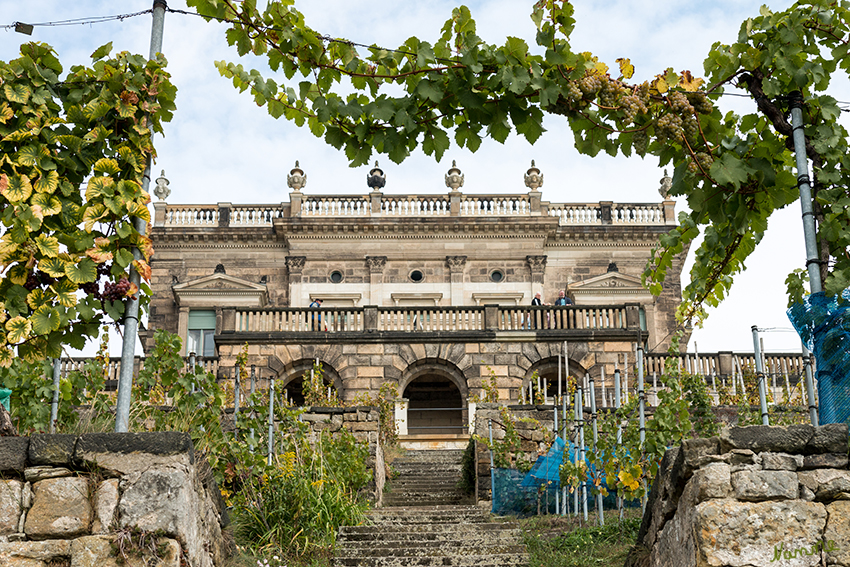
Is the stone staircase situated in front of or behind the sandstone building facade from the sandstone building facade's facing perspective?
in front

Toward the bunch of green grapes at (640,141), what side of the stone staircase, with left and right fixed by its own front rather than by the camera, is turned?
front

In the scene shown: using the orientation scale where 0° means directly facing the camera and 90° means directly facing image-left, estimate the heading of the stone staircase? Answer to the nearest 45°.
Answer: approximately 0°

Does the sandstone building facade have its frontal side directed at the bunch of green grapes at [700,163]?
yes

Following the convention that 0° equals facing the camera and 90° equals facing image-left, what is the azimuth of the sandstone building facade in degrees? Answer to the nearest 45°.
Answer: approximately 0°

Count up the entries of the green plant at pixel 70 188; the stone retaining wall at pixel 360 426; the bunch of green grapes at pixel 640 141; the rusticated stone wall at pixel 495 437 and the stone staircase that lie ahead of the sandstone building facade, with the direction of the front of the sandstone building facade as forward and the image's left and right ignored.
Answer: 5

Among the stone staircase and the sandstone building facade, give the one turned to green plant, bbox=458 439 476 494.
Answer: the sandstone building facade

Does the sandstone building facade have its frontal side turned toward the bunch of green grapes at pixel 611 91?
yes

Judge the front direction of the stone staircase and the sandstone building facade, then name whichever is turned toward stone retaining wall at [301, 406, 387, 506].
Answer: the sandstone building facade

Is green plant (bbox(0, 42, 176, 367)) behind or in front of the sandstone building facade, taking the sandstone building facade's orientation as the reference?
in front

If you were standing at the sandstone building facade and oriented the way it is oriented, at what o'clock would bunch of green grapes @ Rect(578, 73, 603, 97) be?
The bunch of green grapes is roughly at 12 o'clock from the sandstone building facade.
